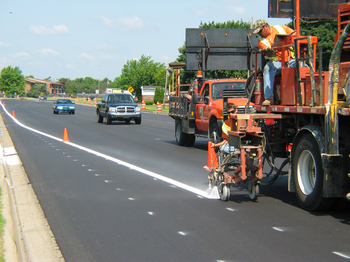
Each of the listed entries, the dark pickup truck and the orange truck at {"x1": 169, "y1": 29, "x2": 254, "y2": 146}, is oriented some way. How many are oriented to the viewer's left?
0

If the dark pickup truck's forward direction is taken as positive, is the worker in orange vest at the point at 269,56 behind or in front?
in front

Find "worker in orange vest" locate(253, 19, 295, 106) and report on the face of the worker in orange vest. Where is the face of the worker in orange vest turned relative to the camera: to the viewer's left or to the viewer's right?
to the viewer's left

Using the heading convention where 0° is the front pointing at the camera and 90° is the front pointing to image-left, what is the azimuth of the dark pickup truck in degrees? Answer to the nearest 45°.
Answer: approximately 315°
